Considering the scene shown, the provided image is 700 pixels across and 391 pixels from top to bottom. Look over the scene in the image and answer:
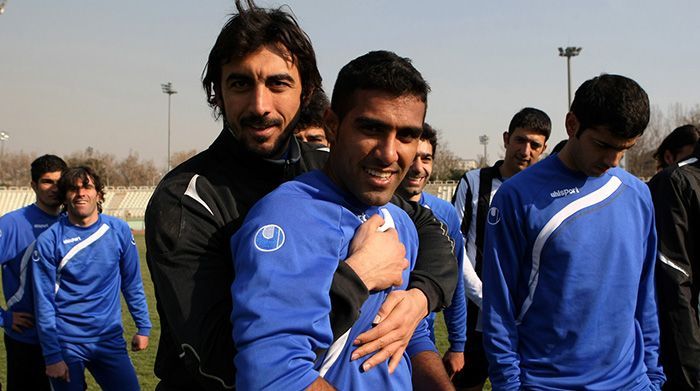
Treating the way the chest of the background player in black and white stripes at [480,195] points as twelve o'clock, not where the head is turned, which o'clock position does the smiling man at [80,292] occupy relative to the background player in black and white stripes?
The smiling man is roughly at 4 o'clock from the background player in black and white stripes.

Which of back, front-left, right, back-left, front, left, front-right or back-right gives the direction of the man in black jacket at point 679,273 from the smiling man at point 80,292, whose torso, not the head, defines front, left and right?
front-left

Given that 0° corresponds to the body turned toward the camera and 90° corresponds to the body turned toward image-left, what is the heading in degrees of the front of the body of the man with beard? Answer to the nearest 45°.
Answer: approximately 315°

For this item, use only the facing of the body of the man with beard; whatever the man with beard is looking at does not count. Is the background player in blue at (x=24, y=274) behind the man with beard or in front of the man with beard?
behind

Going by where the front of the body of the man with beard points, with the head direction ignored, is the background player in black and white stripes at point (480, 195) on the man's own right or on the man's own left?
on the man's own left

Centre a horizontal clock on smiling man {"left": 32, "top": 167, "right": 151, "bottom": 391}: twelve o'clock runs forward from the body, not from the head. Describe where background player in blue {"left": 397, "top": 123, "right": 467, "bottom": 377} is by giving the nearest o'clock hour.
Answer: The background player in blue is roughly at 10 o'clock from the smiling man.

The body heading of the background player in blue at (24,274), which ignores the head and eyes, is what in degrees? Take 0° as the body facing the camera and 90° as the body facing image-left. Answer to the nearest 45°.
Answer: approximately 315°

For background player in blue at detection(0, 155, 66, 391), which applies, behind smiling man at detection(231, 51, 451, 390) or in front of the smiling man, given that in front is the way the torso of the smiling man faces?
behind

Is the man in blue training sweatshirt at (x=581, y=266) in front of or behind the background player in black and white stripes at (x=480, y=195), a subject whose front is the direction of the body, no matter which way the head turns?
in front

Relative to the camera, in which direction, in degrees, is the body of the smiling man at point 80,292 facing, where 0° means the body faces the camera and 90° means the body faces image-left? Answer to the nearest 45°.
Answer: approximately 0°
